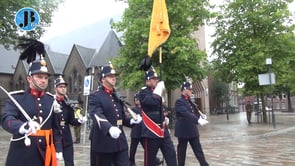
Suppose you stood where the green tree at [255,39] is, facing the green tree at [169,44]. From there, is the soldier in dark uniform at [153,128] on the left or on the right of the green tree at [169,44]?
left

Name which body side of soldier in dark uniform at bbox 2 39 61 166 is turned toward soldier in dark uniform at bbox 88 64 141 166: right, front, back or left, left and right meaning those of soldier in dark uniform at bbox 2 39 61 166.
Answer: left

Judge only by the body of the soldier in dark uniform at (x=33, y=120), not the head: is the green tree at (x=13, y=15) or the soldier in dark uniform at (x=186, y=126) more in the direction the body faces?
the soldier in dark uniform

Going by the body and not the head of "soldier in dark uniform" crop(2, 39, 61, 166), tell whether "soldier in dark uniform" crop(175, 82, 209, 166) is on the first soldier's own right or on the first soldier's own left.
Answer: on the first soldier's own left

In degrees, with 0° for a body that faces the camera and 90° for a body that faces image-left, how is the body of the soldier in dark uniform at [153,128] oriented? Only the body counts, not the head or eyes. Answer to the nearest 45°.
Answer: approximately 315°

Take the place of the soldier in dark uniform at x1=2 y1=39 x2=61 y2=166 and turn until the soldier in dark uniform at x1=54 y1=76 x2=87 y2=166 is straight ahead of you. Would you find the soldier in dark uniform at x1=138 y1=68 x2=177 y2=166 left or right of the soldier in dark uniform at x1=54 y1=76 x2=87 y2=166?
right

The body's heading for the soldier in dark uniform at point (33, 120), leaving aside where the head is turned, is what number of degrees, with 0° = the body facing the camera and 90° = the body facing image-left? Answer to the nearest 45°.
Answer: approximately 315°

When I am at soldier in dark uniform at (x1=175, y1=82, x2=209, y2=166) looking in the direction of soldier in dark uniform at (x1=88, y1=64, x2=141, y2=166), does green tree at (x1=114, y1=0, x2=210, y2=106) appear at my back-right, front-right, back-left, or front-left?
back-right

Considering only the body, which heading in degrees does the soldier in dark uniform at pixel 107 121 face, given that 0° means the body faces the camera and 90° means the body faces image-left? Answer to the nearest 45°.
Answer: approximately 315°

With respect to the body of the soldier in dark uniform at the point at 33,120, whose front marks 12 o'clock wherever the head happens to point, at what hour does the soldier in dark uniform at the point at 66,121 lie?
the soldier in dark uniform at the point at 66,121 is roughly at 8 o'clock from the soldier in dark uniform at the point at 33,120.
